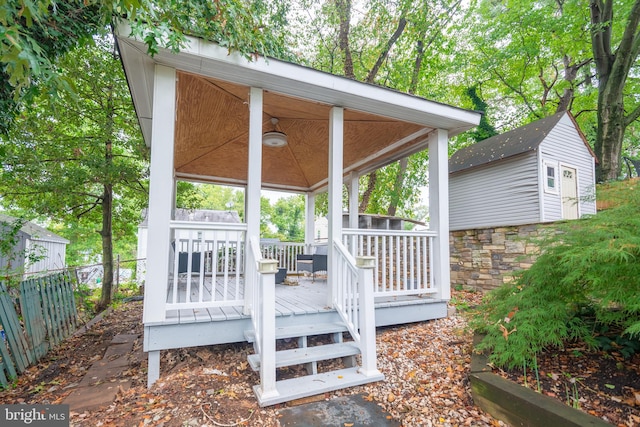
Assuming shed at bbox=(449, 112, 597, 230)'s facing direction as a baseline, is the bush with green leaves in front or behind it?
in front

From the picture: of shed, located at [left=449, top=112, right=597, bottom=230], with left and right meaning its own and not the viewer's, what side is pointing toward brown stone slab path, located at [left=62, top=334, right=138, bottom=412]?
right

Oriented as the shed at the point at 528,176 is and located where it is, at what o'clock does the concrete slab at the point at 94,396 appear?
The concrete slab is roughly at 2 o'clock from the shed.

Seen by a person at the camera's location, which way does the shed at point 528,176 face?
facing the viewer and to the right of the viewer

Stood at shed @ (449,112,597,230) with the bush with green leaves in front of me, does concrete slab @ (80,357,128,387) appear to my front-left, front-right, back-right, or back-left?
front-right

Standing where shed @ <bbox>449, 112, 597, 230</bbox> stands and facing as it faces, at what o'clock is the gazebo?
The gazebo is roughly at 2 o'clock from the shed.

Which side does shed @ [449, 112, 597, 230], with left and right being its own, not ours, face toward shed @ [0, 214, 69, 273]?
right

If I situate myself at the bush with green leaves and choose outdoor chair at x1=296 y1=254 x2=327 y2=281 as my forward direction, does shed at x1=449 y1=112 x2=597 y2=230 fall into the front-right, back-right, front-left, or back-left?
front-right

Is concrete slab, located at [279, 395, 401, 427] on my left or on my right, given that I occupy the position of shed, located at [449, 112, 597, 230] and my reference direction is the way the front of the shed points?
on my right

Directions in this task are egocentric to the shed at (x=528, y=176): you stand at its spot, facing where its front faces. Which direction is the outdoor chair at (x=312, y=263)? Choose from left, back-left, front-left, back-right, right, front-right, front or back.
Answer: right

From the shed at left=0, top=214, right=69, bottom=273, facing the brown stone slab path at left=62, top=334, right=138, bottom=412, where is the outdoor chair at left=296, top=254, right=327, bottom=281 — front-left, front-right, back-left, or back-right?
front-left

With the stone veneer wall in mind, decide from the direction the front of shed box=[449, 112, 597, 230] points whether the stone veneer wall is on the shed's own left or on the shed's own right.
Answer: on the shed's own right

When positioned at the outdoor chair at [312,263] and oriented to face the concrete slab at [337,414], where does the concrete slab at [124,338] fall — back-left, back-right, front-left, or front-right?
front-right
